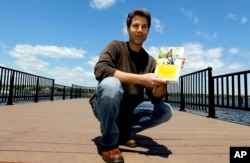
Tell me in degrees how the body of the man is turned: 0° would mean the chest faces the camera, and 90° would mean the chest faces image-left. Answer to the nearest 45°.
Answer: approximately 315°
